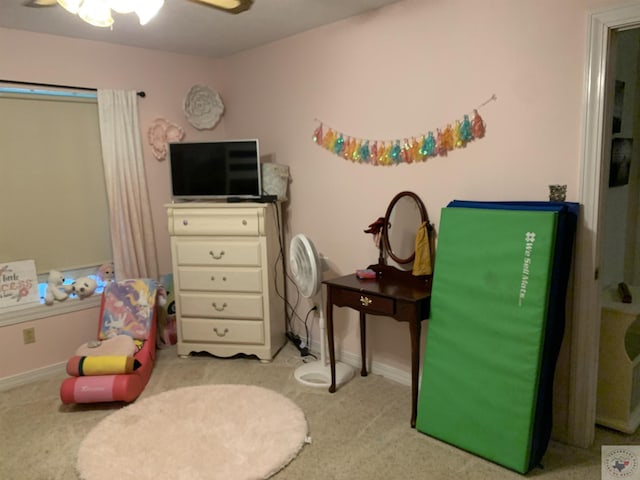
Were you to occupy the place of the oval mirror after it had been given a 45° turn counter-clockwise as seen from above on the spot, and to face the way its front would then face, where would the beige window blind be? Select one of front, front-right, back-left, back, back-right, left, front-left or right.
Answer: right

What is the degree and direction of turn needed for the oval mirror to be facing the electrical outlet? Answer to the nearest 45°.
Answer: approximately 45° to its right

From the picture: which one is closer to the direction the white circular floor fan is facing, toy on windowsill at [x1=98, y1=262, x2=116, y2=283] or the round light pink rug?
the round light pink rug

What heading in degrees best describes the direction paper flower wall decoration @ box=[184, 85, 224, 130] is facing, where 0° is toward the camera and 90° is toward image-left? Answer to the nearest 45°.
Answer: approximately 0°

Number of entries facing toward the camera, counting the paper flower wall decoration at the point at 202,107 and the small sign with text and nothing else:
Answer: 2

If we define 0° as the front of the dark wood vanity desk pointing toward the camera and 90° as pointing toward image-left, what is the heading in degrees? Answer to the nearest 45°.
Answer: approximately 45°

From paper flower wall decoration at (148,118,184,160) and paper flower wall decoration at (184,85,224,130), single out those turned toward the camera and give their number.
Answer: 2

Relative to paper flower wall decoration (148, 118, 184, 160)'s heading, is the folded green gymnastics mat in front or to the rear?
in front
